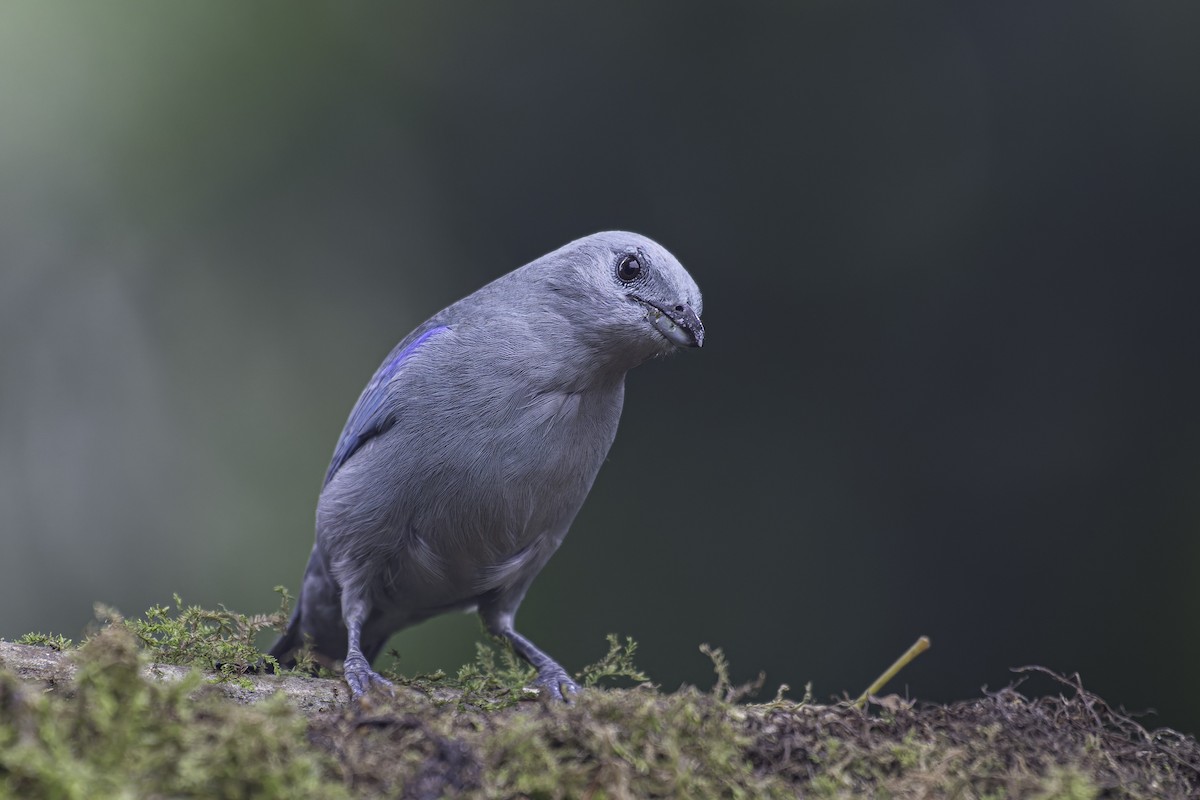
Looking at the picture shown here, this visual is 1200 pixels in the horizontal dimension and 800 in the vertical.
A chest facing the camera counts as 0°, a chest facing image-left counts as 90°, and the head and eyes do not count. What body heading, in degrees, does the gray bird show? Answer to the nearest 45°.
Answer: approximately 315°
